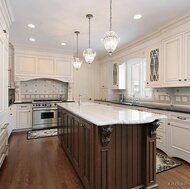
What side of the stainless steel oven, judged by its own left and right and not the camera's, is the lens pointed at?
front

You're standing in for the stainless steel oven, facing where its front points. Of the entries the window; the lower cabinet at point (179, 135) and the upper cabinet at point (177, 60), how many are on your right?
0

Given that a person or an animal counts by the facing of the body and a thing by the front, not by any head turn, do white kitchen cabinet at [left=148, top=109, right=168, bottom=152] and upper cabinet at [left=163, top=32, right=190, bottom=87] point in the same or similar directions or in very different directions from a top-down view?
same or similar directions

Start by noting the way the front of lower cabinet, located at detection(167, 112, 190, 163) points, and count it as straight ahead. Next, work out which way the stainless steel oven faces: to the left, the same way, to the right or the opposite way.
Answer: to the left

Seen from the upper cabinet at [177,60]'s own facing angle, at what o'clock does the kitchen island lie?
The kitchen island is roughly at 11 o'clock from the upper cabinet.

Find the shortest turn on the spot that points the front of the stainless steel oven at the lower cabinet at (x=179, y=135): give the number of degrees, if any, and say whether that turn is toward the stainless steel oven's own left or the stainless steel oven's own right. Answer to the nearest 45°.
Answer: approximately 45° to the stainless steel oven's own left

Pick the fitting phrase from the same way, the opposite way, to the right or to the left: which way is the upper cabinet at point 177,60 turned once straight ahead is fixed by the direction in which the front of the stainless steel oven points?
to the right

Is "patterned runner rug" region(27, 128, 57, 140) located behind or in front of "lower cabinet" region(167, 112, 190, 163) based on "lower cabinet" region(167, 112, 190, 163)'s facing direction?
in front

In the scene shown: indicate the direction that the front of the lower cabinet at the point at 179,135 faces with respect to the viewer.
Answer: facing the viewer and to the left of the viewer

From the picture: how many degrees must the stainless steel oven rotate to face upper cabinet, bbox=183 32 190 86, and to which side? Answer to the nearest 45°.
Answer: approximately 45° to its left

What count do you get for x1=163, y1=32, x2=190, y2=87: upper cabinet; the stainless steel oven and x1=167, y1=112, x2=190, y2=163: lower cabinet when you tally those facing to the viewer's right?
0

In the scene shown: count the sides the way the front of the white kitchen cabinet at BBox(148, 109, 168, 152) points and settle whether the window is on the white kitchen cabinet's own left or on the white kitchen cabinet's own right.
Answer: on the white kitchen cabinet's own right

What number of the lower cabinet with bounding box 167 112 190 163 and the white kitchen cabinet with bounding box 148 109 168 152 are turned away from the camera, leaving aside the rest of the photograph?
0

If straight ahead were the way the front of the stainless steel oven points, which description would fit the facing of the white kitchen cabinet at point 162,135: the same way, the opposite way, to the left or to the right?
to the right

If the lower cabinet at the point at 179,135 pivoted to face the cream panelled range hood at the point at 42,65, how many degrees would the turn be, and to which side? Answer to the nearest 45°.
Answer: approximately 45° to its right

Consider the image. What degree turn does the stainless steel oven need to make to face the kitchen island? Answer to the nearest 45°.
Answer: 0° — it already faces it
